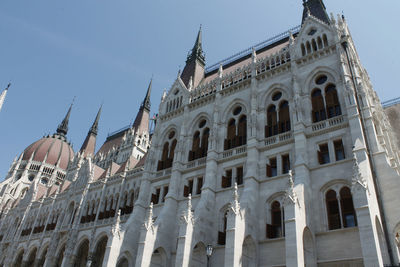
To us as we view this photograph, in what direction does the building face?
facing the viewer and to the left of the viewer
